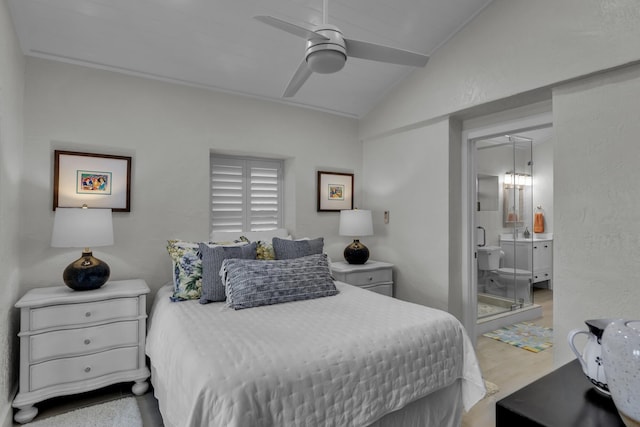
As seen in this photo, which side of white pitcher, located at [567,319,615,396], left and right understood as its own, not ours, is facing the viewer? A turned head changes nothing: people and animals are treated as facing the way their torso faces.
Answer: right

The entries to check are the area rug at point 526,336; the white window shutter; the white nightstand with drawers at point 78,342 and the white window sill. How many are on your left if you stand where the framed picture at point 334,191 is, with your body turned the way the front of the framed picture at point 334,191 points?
1

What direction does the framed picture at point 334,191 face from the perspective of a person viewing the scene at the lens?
facing the viewer

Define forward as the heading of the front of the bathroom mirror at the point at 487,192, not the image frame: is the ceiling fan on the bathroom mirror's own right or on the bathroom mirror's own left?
on the bathroom mirror's own right

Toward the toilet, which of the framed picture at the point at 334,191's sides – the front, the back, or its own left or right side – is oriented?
left

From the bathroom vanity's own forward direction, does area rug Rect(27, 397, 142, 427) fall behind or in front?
in front

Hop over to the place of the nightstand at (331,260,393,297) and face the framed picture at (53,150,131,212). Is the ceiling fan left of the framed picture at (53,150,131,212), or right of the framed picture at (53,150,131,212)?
left

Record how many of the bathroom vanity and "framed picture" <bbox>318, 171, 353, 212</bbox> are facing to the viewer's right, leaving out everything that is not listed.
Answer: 0

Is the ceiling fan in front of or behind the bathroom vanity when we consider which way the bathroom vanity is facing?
in front

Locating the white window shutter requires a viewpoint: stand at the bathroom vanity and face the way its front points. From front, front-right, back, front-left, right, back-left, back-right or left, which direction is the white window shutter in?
right

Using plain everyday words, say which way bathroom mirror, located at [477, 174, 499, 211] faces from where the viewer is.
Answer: facing the viewer and to the right of the viewer

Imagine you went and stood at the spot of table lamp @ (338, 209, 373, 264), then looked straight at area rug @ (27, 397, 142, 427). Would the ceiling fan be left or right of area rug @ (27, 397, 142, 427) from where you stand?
left

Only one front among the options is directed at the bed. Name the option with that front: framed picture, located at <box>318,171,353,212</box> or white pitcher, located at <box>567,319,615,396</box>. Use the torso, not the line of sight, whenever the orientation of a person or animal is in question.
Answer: the framed picture
